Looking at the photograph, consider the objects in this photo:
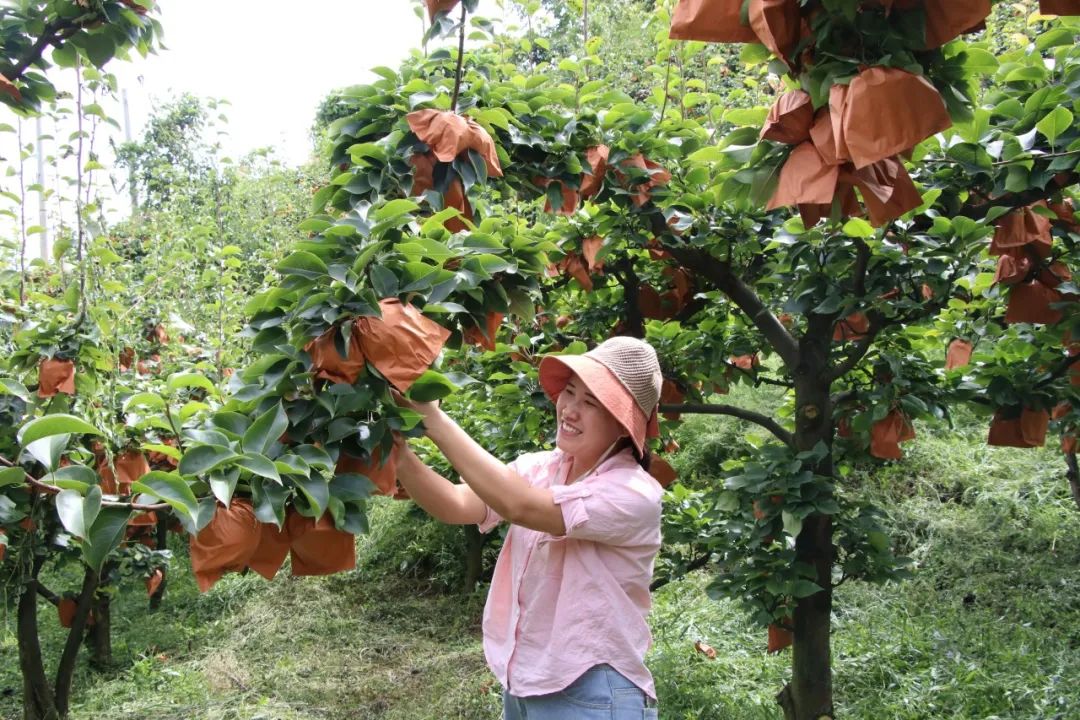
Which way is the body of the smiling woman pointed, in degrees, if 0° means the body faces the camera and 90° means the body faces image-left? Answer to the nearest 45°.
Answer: approximately 45°

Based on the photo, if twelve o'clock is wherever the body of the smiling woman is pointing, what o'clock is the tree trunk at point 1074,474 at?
The tree trunk is roughly at 6 o'clock from the smiling woman.

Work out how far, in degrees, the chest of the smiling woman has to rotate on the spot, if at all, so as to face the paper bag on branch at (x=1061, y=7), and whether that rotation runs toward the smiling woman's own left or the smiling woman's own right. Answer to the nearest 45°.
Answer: approximately 90° to the smiling woman's own left

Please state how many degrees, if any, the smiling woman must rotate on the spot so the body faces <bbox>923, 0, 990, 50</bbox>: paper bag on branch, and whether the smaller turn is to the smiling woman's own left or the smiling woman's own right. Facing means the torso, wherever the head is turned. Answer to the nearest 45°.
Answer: approximately 90° to the smiling woman's own left

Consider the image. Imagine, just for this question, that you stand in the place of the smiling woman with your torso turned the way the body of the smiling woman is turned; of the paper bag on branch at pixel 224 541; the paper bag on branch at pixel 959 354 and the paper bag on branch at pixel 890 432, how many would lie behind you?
2

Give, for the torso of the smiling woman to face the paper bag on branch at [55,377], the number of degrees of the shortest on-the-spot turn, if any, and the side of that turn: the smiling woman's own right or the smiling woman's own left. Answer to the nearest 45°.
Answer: approximately 90° to the smiling woman's own right
